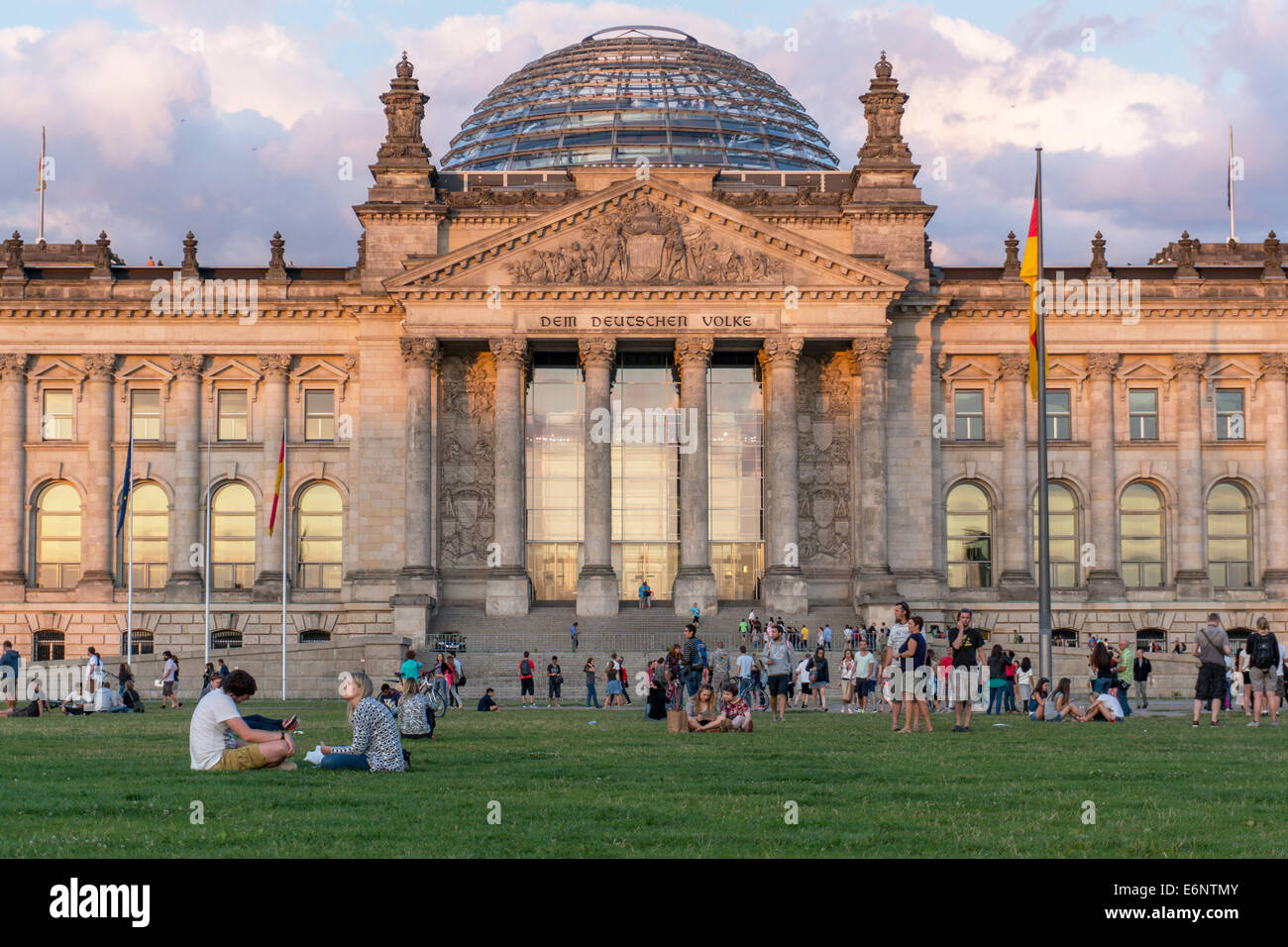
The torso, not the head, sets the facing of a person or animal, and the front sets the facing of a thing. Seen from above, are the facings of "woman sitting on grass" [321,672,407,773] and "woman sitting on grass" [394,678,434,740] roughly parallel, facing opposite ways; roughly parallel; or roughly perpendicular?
roughly perpendicular

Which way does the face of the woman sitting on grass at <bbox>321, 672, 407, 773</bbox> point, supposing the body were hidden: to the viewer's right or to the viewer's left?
to the viewer's left

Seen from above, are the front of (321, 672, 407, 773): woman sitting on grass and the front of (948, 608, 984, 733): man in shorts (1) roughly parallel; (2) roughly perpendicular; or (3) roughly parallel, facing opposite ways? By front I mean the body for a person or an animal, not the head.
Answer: roughly perpendicular

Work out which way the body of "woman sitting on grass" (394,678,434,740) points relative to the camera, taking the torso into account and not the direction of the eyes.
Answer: away from the camera

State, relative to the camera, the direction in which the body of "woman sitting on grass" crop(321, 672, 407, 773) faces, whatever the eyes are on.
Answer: to the viewer's left

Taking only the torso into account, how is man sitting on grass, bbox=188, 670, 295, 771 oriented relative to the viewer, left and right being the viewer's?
facing to the right of the viewer

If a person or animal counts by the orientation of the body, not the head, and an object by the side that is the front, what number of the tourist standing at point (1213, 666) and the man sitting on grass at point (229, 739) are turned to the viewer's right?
1

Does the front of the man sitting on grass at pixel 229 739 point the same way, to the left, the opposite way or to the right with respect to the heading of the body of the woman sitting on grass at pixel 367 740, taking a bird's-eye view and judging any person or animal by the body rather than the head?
the opposite way

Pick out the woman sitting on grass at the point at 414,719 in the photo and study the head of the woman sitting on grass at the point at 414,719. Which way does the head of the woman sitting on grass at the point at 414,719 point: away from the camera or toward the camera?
away from the camera
